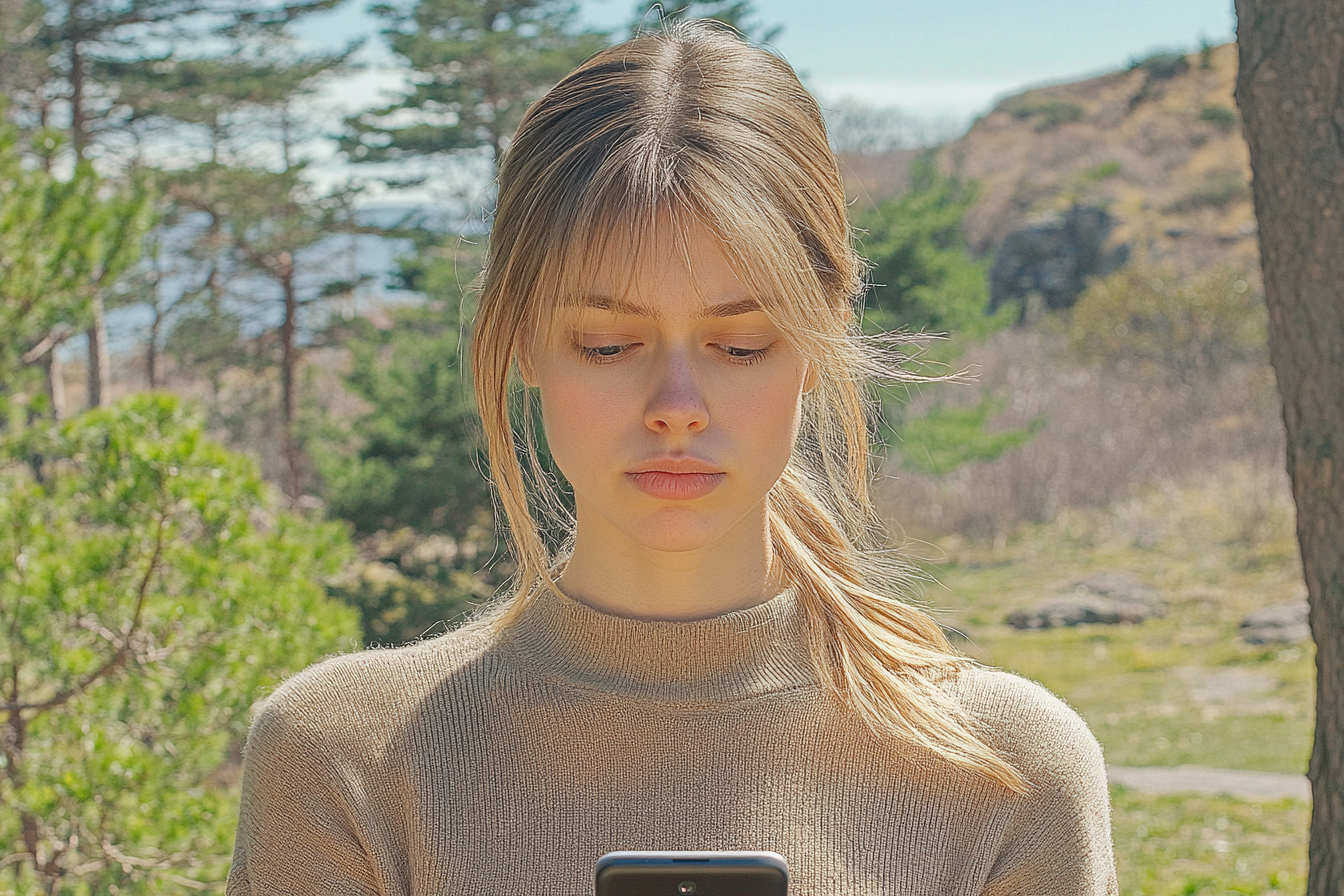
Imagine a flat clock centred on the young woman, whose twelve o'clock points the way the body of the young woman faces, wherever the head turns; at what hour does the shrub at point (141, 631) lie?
The shrub is roughly at 5 o'clock from the young woman.

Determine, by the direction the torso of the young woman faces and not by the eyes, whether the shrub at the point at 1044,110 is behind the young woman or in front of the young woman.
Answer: behind

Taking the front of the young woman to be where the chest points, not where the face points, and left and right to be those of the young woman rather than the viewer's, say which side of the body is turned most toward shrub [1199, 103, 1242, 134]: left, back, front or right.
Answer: back

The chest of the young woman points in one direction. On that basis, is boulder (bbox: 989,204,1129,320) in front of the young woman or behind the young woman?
behind

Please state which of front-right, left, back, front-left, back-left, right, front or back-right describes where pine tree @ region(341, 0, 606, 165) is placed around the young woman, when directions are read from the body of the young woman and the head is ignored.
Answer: back

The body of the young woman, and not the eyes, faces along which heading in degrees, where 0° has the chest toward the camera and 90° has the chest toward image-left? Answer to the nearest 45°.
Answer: approximately 0°

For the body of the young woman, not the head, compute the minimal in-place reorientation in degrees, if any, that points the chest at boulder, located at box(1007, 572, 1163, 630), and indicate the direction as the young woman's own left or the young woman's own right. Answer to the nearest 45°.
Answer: approximately 180°

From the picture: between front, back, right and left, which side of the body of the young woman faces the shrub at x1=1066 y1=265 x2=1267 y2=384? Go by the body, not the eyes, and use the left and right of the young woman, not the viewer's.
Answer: back
